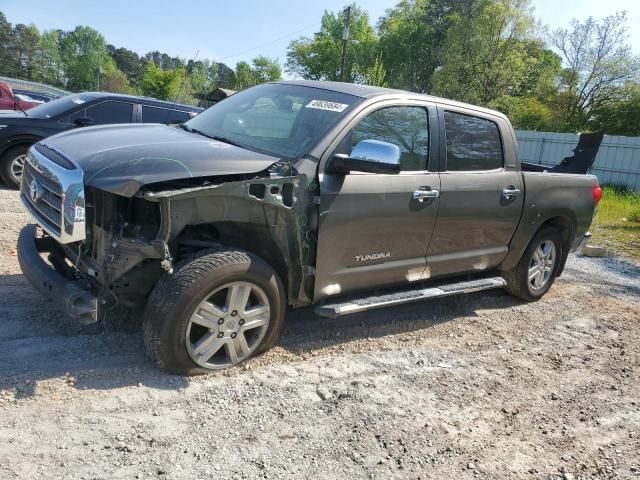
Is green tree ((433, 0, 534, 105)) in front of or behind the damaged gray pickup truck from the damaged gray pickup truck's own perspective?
behind

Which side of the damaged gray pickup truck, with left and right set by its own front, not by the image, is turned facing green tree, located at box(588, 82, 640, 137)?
back

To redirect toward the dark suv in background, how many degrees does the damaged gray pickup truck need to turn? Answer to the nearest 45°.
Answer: approximately 90° to its right

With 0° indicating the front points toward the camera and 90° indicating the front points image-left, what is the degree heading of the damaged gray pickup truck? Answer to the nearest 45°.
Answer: approximately 45°

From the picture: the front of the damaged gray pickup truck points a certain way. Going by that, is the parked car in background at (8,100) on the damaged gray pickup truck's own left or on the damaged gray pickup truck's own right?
on the damaged gray pickup truck's own right

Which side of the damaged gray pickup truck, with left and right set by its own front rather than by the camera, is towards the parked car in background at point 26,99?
right

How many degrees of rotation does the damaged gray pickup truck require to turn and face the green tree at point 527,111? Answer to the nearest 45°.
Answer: approximately 180°
